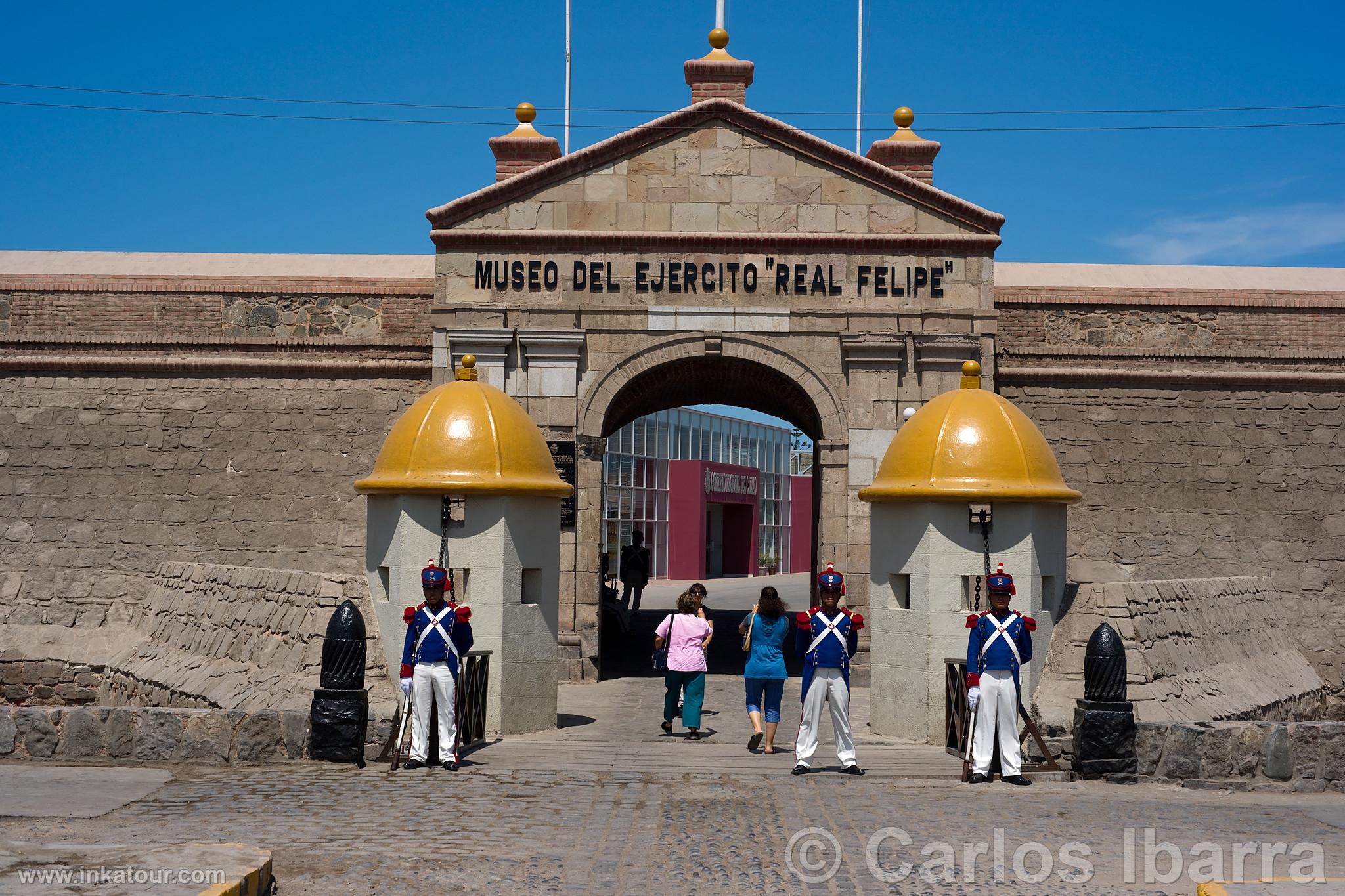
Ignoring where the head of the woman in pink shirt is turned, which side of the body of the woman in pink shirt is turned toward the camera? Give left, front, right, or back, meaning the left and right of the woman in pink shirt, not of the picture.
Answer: back

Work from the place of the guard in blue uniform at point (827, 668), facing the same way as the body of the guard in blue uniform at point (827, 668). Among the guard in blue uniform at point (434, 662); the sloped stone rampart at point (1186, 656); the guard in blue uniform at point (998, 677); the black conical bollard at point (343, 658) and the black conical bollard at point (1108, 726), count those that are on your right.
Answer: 2

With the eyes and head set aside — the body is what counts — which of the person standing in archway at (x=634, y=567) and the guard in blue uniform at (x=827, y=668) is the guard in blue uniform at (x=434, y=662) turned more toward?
the guard in blue uniform

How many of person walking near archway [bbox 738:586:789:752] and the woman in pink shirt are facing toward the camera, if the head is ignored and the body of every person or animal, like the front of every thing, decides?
0

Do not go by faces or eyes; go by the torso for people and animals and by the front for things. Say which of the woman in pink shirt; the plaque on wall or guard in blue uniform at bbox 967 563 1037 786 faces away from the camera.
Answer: the woman in pink shirt

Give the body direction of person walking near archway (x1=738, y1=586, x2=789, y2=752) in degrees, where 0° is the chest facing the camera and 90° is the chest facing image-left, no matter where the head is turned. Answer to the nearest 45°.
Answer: approximately 180°

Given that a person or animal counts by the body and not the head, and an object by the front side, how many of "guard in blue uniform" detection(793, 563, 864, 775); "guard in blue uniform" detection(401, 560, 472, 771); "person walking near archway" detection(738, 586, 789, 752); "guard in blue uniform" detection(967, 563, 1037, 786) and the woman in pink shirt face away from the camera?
2

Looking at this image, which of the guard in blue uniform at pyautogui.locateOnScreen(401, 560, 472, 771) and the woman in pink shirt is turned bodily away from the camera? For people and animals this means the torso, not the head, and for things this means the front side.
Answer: the woman in pink shirt

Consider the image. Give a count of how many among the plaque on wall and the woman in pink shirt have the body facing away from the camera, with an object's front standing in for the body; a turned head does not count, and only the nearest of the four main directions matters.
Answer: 1

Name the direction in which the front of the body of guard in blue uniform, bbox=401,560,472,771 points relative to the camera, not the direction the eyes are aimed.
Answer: toward the camera

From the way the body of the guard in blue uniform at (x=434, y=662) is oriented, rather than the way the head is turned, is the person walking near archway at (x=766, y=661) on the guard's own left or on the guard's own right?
on the guard's own left

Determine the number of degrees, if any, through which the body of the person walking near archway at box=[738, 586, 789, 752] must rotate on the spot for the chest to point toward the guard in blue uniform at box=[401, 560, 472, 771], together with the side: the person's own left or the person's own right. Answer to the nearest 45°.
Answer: approximately 135° to the person's own left

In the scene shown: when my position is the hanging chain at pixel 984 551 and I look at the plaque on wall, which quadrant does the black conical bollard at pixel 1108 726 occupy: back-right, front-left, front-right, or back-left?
back-left

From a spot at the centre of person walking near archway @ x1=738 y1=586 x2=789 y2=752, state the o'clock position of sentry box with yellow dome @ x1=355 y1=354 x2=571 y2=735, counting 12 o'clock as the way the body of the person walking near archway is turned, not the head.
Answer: The sentry box with yellow dome is roughly at 9 o'clock from the person walking near archway.

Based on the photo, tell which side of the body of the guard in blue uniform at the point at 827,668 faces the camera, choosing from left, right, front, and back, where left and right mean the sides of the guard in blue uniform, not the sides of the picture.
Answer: front
